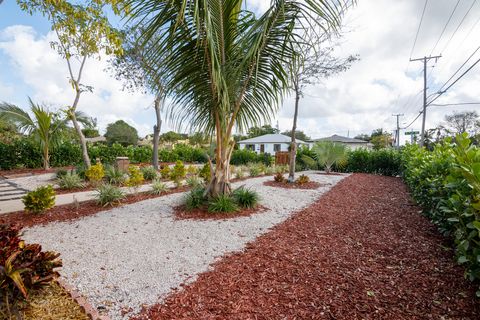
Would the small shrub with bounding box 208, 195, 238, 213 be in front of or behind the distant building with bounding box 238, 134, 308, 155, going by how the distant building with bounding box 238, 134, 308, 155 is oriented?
in front

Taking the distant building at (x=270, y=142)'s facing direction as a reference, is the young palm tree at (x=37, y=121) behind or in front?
in front

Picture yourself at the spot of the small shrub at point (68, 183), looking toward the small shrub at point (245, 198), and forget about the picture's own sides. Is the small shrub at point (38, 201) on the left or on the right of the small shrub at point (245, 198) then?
right

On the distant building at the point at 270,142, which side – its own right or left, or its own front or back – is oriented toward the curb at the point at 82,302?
front

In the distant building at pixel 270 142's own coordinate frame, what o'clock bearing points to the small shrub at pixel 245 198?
The small shrub is roughly at 12 o'clock from the distant building.

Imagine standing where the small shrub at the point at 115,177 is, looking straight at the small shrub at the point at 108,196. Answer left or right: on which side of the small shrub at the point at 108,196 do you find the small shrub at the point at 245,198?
left

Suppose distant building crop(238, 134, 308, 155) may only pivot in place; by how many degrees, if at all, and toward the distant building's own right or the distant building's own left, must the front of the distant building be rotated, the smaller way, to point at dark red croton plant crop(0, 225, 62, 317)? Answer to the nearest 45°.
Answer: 0° — it already faces it

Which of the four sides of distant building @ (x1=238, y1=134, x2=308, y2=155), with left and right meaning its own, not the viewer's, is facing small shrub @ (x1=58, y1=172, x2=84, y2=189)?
front

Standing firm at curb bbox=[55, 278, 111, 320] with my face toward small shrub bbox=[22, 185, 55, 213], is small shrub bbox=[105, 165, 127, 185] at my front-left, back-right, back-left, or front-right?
front-right

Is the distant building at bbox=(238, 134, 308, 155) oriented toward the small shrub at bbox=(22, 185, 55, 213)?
yes

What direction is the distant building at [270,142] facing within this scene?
toward the camera

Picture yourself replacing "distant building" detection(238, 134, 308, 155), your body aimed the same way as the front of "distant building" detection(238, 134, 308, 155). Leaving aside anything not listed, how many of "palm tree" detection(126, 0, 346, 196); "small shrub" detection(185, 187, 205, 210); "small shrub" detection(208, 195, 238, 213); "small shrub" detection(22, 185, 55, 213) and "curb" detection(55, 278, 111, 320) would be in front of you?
5
